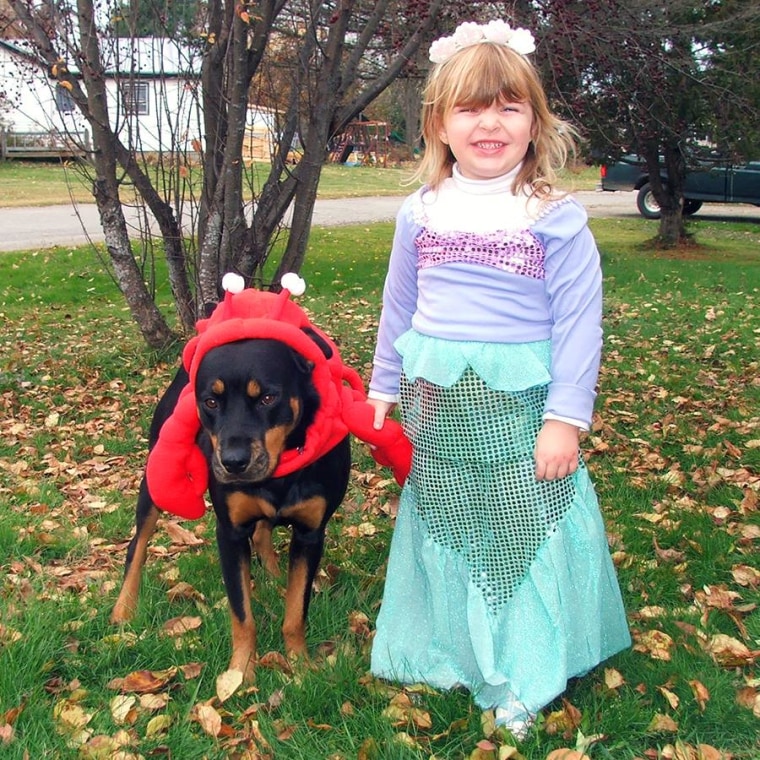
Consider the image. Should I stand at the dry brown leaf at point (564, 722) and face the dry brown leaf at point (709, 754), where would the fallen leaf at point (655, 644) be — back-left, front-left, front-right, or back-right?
front-left

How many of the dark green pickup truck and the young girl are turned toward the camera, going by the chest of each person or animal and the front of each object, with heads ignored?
1

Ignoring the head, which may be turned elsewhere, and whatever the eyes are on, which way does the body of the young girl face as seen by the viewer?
toward the camera

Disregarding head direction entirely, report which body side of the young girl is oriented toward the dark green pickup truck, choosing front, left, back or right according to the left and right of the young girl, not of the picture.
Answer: back

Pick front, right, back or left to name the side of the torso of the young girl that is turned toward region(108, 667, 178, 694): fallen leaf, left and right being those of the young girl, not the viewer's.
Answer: right
